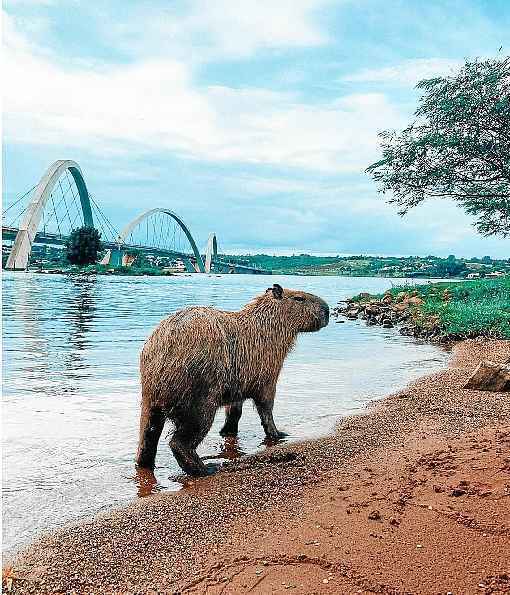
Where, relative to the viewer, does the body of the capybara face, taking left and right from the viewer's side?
facing away from the viewer and to the right of the viewer

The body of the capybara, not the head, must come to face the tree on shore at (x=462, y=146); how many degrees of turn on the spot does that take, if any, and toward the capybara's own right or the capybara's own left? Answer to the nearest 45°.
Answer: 0° — it already faces it

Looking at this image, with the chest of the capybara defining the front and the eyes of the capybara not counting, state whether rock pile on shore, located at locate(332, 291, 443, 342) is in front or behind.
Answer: in front
